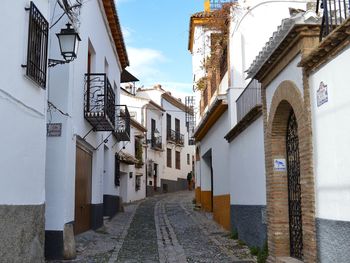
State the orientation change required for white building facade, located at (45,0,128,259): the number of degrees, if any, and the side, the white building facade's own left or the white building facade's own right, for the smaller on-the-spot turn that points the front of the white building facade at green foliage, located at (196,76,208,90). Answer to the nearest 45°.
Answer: approximately 45° to the white building facade's own left

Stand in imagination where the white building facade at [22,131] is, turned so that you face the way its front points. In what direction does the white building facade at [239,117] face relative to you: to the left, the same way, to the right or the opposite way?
the opposite way

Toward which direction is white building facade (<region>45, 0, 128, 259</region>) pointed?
to the viewer's right

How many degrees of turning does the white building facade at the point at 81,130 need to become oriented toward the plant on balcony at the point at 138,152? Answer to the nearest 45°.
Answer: approximately 90° to its left

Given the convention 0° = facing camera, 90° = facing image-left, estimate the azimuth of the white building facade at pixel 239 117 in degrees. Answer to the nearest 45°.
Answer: approximately 90°

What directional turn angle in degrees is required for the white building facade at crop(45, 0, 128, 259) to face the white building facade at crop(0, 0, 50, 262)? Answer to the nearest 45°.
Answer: approximately 90° to its right
